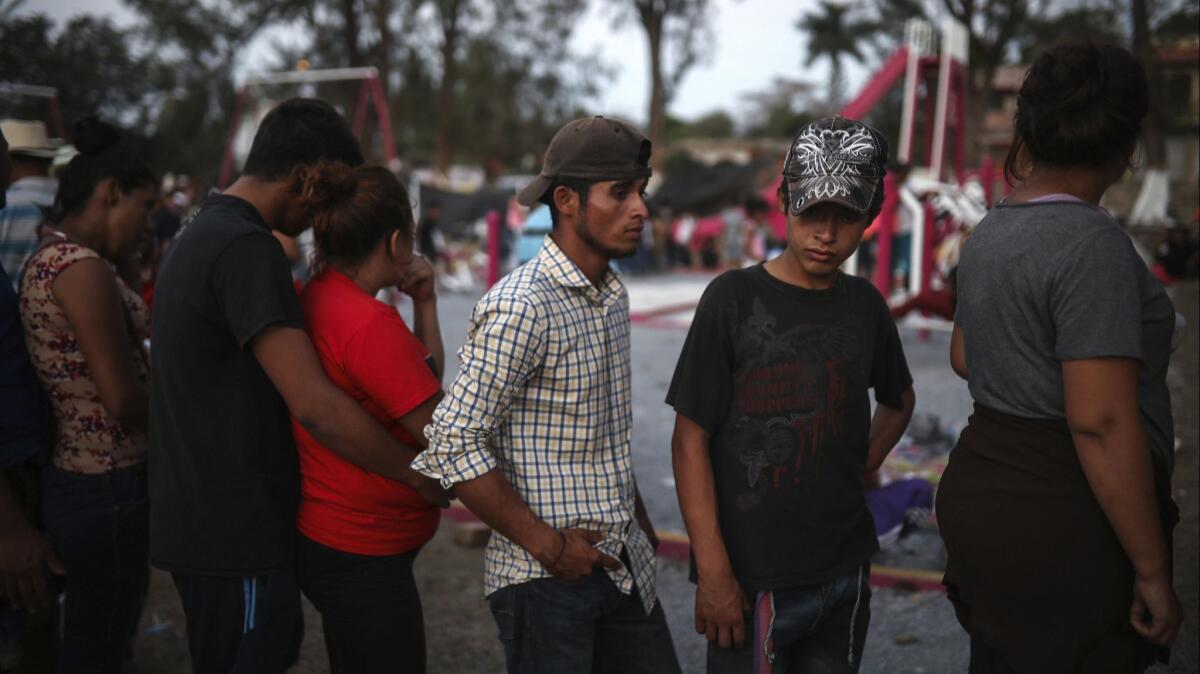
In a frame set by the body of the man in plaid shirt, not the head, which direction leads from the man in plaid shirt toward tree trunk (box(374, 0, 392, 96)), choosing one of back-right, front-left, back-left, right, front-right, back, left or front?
back-left

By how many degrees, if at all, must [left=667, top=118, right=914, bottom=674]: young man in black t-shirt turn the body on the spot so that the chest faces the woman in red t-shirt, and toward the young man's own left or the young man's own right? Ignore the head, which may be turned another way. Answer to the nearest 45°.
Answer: approximately 90° to the young man's own right

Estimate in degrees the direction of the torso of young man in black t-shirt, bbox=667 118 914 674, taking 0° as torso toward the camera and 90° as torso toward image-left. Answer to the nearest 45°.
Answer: approximately 0°

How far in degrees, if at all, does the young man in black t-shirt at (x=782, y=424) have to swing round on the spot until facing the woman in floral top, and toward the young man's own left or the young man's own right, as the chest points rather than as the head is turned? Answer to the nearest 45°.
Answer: approximately 90° to the young man's own right

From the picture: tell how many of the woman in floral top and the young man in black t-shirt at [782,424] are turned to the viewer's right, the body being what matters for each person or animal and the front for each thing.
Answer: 1

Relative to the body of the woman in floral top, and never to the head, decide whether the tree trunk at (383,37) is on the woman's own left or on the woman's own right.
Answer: on the woman's own left

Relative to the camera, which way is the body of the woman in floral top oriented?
to the viewer's right

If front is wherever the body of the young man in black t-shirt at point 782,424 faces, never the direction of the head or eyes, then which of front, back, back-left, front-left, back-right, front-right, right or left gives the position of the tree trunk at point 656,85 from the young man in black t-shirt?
back

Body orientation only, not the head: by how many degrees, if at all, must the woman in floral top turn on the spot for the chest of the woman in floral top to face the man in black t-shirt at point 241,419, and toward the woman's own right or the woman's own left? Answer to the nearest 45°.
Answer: approximately 45° to the woman's own right

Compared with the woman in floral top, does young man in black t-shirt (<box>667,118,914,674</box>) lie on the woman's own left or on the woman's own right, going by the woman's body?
on the woman's own right

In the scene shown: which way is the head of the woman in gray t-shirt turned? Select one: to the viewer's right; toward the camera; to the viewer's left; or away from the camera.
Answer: away from the camera

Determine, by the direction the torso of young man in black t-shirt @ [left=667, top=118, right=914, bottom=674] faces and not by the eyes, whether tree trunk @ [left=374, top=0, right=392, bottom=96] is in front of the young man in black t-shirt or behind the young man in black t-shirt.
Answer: behind
